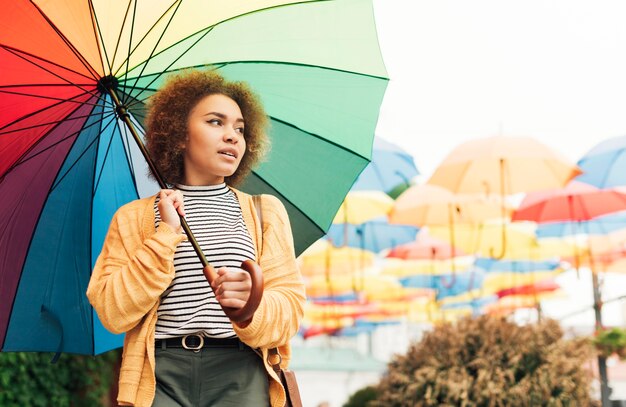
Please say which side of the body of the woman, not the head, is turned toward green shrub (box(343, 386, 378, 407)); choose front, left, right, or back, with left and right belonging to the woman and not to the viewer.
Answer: back

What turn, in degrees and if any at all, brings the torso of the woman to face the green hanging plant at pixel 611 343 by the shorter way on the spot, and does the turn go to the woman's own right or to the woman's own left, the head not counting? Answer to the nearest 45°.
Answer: approximately 135° to the woman's own left

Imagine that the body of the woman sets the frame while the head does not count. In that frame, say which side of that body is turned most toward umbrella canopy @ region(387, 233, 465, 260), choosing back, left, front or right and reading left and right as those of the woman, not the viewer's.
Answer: back

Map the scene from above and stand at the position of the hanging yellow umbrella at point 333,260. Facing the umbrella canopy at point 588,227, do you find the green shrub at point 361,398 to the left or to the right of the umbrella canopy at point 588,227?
right

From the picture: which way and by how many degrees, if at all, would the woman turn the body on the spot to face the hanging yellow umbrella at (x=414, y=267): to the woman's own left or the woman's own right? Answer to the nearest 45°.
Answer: approximately 180°

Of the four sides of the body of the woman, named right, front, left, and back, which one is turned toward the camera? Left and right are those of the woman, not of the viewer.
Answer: front

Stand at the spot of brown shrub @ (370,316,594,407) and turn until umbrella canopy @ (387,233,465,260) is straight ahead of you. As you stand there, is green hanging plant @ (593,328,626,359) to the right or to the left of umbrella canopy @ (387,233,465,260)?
right

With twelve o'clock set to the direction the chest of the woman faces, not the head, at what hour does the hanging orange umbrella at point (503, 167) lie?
The hanging orange umbrella is roughly at 7 o'clock from the woman.

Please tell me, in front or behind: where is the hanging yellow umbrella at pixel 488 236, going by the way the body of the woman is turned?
behind

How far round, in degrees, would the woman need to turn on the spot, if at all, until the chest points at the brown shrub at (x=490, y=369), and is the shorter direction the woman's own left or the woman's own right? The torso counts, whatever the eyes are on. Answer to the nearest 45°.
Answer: approximately 135° to the woman's own left

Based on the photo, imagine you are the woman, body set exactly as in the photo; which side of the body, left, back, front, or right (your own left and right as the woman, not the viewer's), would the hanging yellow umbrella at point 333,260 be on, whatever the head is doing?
back

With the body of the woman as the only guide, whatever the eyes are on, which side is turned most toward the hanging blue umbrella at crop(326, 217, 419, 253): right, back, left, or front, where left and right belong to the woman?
back
